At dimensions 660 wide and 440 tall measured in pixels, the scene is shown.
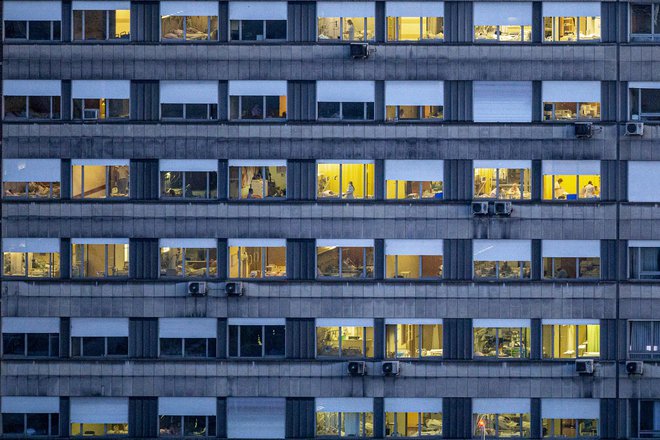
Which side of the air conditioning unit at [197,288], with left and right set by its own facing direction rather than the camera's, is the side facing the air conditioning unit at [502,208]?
left

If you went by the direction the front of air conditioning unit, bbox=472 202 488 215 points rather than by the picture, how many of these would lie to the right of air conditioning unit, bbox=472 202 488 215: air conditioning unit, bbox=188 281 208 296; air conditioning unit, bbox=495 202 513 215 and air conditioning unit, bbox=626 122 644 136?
1

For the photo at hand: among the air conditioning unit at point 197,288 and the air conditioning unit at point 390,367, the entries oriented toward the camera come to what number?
2

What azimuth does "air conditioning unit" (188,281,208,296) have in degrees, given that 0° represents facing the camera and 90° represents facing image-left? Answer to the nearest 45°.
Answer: approximately 0°

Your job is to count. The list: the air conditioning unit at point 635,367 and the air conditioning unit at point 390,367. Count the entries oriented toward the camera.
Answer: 2

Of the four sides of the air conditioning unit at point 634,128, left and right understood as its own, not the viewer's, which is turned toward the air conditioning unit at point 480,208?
right

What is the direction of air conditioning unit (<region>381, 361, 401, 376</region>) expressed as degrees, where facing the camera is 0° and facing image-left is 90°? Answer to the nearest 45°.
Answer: approximately 0°
